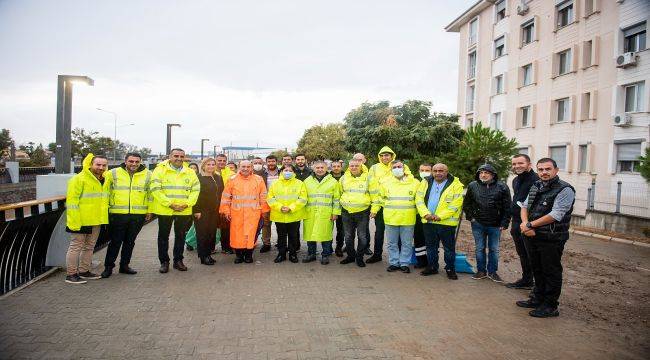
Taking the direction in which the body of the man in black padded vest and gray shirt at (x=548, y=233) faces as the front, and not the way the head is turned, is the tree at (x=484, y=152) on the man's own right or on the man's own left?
on the man's own right

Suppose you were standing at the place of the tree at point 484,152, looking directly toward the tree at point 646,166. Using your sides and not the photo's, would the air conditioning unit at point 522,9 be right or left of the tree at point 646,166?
left

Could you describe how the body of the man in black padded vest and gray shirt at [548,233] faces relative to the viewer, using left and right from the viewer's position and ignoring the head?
facing the viewer and to the left of the viewer

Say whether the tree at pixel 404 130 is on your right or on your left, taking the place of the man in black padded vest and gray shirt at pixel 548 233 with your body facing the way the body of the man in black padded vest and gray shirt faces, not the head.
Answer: on your right

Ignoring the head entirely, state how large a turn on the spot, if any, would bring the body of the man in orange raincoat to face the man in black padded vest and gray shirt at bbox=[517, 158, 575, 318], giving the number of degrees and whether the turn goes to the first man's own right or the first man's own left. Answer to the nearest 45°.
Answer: approximately 45° to the first man's own left

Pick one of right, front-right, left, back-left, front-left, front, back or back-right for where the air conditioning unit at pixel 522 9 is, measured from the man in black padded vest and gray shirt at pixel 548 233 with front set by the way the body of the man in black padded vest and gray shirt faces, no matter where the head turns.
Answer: back-right

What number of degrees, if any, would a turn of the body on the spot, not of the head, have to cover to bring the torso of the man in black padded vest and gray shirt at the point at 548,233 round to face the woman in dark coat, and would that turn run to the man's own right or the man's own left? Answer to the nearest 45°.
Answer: approximately 45° to the man's own right

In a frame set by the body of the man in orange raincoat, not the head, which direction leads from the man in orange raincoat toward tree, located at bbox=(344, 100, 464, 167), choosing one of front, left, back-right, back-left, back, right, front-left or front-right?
back-left

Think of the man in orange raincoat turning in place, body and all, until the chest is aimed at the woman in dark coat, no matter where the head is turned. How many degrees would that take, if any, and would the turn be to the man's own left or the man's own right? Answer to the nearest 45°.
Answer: approximately 90° to the man's own right

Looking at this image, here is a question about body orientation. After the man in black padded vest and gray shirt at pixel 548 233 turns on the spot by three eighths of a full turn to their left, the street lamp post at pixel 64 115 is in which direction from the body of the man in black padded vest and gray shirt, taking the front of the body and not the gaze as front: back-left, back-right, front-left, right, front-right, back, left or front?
back

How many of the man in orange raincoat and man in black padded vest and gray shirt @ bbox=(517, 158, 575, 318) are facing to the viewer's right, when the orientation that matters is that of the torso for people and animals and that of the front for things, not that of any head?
0

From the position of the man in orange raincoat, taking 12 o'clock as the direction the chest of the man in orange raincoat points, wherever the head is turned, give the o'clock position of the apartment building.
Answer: The apartment building is roughly at 8 o'clock from the man in orange raincoat.

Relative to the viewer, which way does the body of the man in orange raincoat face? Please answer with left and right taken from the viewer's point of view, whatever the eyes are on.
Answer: facing the viewer

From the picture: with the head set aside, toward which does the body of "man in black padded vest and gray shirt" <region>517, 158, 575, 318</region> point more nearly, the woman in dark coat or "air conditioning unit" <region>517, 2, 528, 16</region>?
the woman in dark coat

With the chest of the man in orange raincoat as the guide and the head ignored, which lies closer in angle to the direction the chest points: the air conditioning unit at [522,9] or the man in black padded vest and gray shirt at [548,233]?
the man in black padded vest and gray shirt
